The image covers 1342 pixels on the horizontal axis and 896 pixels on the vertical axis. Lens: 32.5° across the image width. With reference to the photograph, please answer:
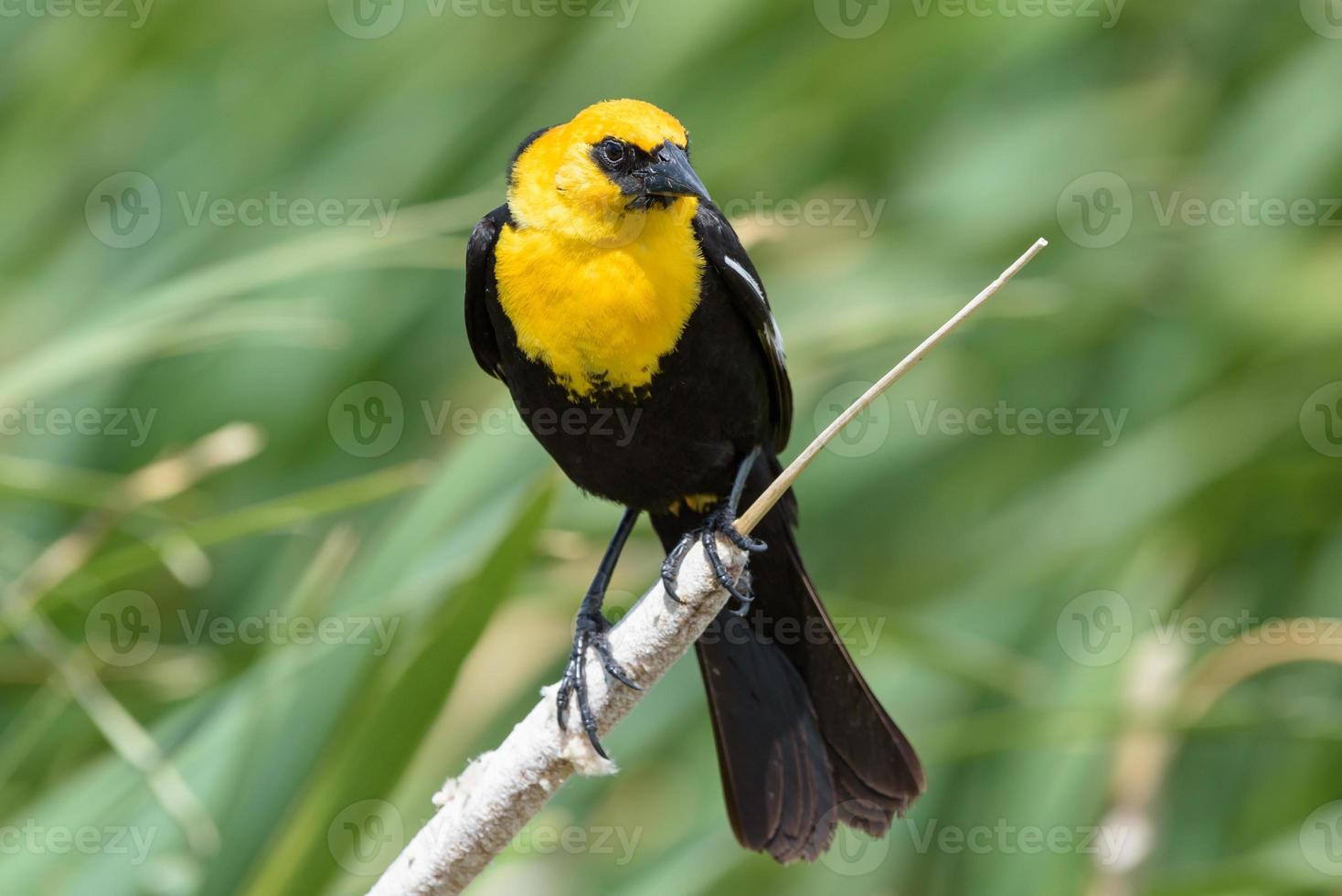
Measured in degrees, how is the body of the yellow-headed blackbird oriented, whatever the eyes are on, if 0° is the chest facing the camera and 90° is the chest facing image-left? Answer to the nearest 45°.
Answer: approximately 0°
